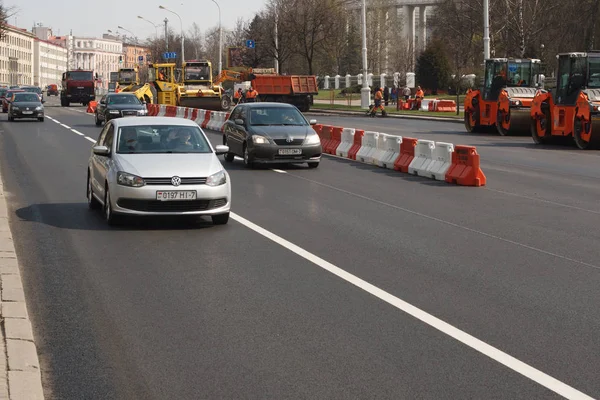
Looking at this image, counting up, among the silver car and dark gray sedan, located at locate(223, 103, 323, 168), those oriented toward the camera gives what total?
2

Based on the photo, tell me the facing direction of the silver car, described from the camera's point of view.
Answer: facing the viewer

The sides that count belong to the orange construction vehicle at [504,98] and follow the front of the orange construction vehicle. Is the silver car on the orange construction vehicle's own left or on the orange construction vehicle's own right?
on the orange construction vehicle's own right

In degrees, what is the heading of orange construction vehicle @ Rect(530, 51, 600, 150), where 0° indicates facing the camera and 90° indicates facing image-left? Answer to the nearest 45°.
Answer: approximately 315°

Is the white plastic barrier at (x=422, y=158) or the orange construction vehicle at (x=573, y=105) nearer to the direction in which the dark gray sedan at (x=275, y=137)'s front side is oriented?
the white plastic barrier

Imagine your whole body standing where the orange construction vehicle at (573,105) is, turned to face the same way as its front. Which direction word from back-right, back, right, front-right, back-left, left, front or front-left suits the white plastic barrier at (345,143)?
right

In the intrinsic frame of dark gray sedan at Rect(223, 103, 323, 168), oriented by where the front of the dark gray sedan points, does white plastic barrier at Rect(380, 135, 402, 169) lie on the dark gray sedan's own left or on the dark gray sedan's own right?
on the dark gray sedan's own left

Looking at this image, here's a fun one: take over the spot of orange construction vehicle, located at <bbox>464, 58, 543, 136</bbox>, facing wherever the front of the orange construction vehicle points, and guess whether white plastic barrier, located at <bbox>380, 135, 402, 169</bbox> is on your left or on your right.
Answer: on your right

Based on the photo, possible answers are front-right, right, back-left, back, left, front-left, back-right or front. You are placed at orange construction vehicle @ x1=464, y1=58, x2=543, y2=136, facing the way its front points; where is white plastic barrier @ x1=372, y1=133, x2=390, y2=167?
front-right

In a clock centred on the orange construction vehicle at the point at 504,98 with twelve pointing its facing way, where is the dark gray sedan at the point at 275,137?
The dark gray sedan is roughly at 2 o'clock from the orange construction vehicle.

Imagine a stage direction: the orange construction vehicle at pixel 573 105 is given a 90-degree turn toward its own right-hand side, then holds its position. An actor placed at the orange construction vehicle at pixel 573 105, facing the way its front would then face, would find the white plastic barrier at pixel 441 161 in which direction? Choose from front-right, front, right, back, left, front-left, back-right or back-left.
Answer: front-left

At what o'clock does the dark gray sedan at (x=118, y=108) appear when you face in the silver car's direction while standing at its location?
The dark gray sedan is roughly at 6 o'clock from the silver car.

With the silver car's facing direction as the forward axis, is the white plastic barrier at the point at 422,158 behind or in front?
behind

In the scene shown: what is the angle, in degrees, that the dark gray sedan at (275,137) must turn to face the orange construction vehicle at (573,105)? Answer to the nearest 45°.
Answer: approximately 135° to its left

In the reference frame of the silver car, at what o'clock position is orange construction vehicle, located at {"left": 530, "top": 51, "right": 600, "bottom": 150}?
The orange construction vehicle is roughly at 7 o'clock from the silver car.

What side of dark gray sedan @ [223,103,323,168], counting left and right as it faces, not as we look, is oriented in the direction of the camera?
front

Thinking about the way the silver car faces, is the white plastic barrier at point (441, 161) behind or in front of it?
behind
